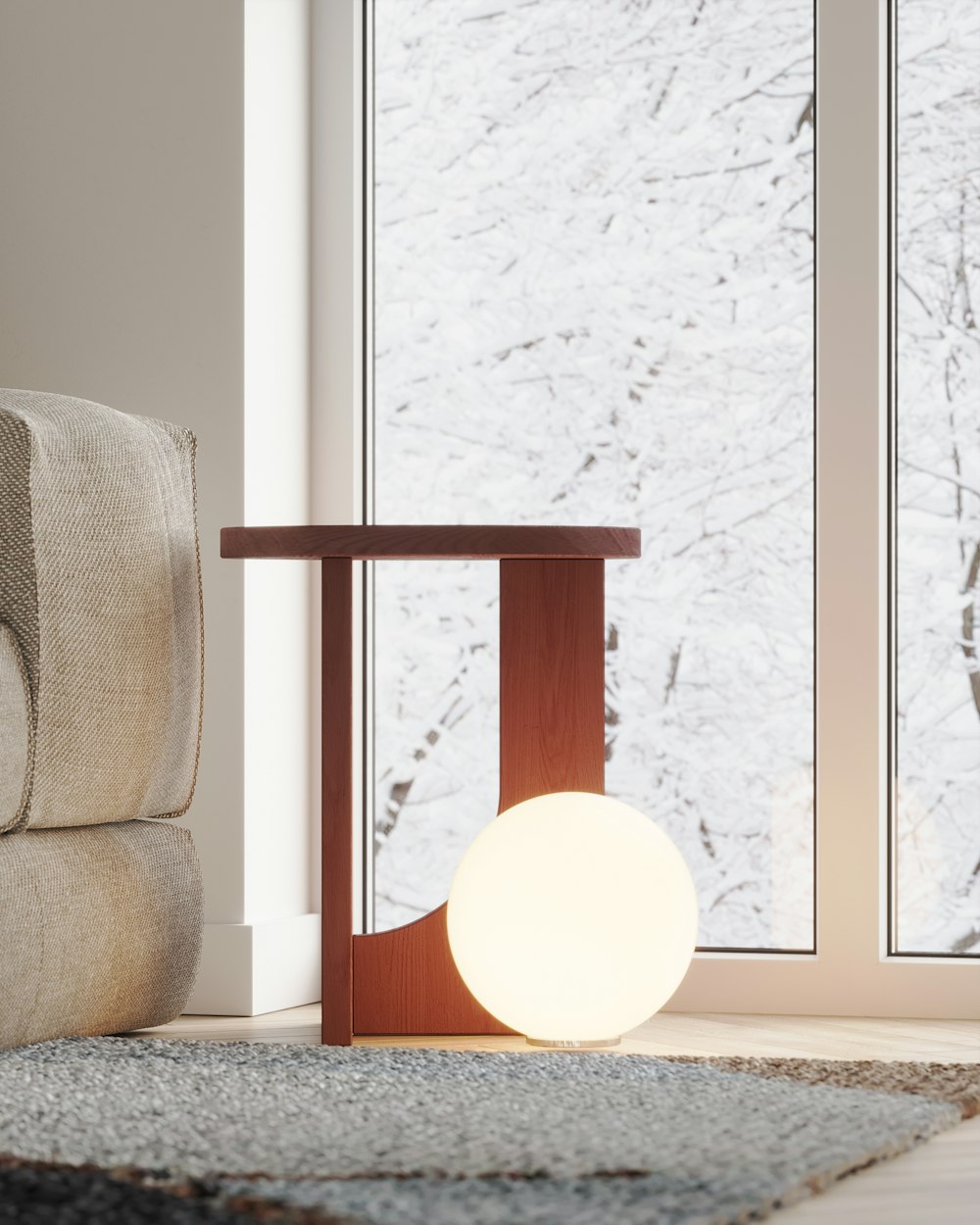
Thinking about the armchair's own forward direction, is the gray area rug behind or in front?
in front

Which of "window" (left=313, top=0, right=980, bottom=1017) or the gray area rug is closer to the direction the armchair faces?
the gray area rug

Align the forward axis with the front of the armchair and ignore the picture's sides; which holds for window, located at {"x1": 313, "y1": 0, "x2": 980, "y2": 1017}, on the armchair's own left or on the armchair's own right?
on the armchair's own left

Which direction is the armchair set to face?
toward the camera
